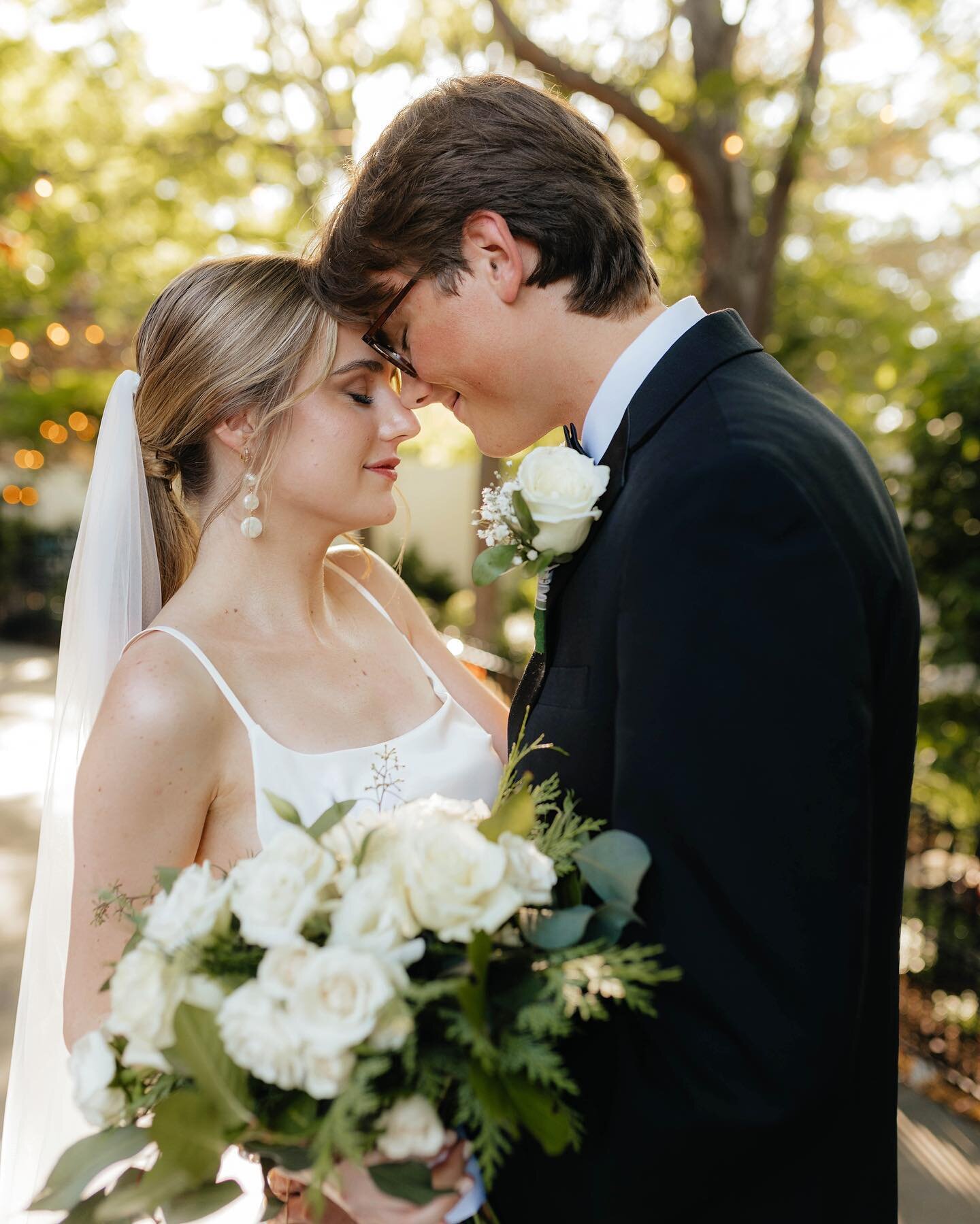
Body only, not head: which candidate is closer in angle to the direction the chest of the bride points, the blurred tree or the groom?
the groom

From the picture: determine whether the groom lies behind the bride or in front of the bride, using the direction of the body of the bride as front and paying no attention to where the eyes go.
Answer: in front

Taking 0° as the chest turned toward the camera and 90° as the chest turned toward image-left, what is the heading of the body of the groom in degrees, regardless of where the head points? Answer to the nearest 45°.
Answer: approximately 90°

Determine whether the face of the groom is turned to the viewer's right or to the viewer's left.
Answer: to the viewer's left

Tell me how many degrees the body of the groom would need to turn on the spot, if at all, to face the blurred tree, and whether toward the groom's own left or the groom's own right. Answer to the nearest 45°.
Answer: approximately 90° to the groom's own right

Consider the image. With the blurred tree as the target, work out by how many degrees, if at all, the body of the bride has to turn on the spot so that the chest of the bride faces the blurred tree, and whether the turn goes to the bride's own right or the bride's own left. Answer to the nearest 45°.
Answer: approximately 90° to the bride's own left

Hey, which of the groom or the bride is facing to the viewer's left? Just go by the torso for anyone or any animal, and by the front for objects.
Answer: the groom

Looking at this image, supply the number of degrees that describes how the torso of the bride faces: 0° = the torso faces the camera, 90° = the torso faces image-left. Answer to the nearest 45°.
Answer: approximately 315°

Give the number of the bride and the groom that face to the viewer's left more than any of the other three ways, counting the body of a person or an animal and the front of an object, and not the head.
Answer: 1

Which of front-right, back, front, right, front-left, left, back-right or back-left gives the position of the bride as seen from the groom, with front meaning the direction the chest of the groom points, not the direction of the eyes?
front-right

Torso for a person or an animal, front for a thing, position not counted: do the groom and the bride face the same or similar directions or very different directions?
very different directions

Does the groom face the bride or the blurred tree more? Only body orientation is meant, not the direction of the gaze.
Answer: the bride
